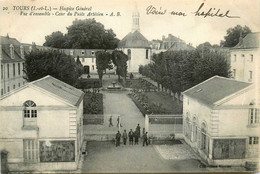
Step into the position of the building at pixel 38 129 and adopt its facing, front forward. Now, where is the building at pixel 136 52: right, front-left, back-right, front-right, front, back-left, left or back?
back-left

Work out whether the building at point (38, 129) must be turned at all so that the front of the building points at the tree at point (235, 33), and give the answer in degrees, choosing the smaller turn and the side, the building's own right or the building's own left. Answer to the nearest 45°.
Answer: approximately 90° to the building's own left

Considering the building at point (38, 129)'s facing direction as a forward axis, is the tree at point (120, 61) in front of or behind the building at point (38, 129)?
behind

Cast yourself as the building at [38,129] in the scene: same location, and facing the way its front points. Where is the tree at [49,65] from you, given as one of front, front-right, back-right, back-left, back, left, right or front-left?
back

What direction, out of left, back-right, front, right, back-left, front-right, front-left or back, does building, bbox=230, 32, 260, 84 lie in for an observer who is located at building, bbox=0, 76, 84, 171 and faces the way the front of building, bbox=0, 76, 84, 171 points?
left
